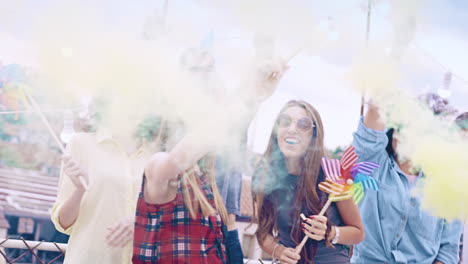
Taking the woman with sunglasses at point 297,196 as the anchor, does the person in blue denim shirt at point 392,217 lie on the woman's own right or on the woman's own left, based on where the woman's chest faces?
on the woman's own left

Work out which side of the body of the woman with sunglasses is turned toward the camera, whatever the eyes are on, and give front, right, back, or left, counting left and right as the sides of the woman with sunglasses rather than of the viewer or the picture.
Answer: front

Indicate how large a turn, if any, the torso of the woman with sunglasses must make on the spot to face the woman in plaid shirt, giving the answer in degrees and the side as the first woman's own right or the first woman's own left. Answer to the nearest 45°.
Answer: approximately 45° to the first woman's own right
